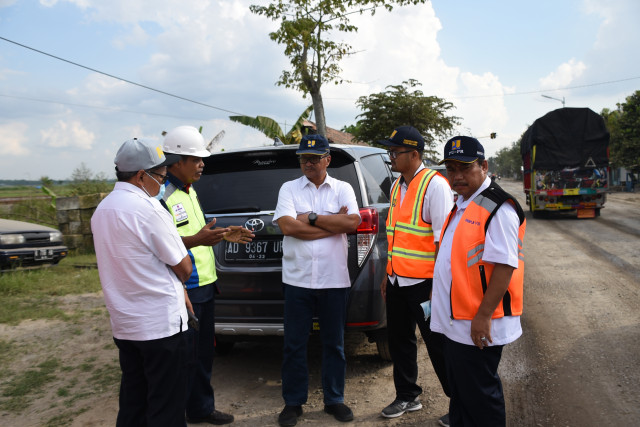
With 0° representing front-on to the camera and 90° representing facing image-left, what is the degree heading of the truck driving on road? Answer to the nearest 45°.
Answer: approximately 180°

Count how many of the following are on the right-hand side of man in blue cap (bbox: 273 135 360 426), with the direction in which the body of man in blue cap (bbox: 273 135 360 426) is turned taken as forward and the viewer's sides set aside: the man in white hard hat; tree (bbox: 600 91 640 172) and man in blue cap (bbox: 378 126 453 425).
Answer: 1

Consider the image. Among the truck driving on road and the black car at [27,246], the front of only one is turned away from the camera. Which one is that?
the truck driving on road

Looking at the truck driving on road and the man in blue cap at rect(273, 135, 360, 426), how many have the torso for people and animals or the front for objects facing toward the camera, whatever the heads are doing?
1

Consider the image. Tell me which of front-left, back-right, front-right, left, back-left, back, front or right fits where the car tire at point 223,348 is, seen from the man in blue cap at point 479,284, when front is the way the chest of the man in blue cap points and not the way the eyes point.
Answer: right

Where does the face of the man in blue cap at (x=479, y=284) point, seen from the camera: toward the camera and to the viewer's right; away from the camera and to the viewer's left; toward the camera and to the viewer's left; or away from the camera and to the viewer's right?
toward the camera and to the viewer's left

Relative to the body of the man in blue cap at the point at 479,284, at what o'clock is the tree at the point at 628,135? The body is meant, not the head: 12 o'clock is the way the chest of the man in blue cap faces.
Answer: The tree is roughly at 5 o'clock from the man in blue cap.

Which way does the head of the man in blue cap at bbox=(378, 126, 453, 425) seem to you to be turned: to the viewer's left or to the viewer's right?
to the viewer's left
